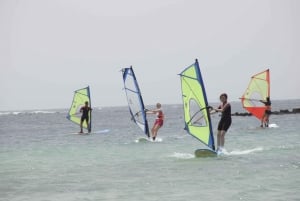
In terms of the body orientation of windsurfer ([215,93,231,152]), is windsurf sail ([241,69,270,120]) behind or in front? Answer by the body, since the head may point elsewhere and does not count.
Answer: behind

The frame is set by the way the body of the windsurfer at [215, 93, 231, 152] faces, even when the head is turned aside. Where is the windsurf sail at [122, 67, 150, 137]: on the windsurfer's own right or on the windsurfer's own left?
on the windsurfer's own right

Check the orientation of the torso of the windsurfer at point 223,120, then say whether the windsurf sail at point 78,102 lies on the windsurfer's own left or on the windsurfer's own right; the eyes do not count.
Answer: on the windsurfer's own right

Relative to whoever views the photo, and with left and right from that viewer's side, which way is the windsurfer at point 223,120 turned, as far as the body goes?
facing the viewer and to the left of the viewer

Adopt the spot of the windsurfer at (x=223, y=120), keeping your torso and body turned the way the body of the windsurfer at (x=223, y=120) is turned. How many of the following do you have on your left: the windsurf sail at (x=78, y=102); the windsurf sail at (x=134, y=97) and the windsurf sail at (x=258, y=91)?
0
